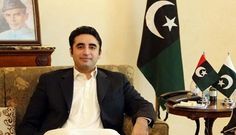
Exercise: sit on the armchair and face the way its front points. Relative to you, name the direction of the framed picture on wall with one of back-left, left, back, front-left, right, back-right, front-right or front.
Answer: back

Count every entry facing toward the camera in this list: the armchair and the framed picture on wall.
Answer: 2

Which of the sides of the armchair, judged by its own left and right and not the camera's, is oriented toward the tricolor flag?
left

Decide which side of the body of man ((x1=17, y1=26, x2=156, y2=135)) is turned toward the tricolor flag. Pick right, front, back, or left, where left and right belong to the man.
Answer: left

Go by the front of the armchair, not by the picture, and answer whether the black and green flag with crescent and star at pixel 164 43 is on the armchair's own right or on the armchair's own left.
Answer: on the armchair's own left

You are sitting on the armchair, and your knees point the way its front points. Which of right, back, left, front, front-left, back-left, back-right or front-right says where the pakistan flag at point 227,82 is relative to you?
left

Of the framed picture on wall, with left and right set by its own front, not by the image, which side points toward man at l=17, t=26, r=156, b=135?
front
